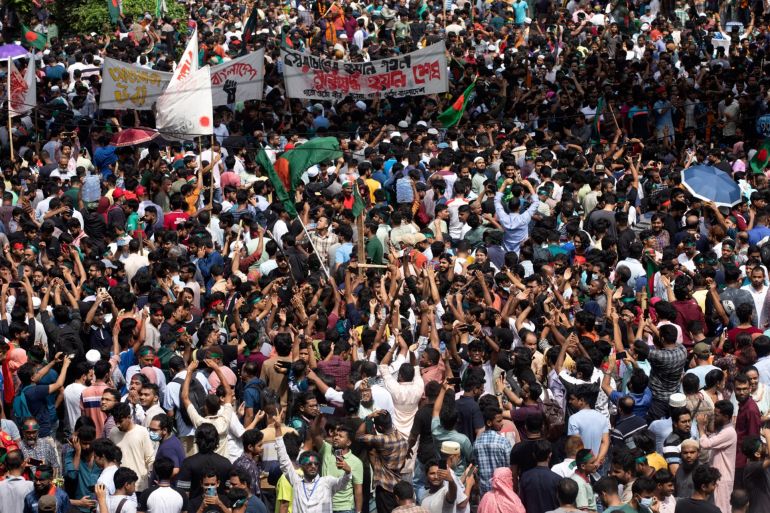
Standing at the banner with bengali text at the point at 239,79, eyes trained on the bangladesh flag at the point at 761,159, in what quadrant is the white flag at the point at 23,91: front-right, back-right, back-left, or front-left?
back-right

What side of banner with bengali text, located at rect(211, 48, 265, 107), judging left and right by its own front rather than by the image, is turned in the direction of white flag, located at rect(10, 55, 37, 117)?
right

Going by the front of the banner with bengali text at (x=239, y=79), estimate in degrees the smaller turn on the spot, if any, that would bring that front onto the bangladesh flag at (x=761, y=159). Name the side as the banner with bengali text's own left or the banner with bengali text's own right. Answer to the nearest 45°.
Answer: approximately 45° to the banner with bengali text's own left

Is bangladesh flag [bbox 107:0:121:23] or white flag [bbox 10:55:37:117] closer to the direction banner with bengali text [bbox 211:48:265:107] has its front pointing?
the white flag

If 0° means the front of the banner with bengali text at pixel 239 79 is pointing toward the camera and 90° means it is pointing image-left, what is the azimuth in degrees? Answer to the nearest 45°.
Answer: approximately 0°

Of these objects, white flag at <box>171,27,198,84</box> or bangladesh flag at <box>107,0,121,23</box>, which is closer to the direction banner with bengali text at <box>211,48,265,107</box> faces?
the white flag

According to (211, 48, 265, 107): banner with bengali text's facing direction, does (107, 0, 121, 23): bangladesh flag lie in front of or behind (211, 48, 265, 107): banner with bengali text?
behind
